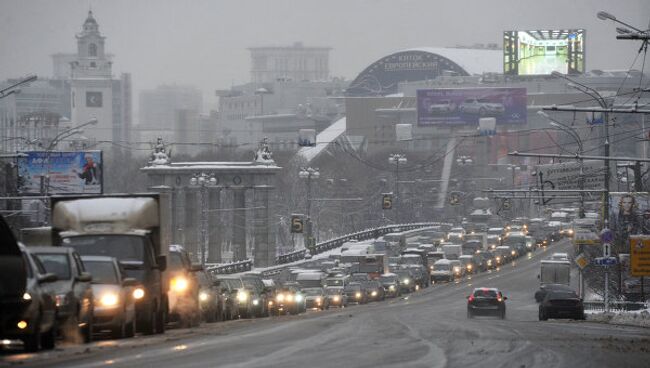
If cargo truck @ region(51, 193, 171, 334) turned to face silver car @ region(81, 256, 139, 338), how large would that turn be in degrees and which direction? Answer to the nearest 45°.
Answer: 0° — it already faces it

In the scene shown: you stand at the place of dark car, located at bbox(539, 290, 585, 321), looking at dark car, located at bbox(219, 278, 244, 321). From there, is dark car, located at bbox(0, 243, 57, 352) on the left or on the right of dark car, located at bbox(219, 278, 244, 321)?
left

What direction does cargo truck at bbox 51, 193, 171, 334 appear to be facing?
toward the camera

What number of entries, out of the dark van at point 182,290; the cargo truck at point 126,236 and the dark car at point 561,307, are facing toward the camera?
2

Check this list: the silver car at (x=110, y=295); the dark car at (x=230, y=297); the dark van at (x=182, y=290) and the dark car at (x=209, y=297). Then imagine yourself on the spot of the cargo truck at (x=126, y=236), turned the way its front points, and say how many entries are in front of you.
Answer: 1

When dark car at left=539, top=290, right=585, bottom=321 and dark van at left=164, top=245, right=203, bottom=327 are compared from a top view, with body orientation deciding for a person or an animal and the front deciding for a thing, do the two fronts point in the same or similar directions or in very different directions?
very different directions

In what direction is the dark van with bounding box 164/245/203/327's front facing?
toward the camera

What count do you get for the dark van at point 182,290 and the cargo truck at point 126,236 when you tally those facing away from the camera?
0

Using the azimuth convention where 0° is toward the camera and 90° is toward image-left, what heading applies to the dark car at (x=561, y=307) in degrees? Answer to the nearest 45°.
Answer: approximately 180°

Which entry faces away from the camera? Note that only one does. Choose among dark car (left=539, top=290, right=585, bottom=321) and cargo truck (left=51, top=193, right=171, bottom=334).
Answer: the dark car

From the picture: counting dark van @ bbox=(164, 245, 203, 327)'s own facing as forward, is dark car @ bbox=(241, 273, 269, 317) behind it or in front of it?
behind
